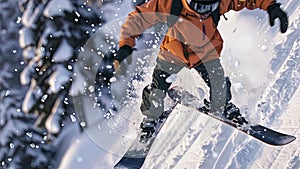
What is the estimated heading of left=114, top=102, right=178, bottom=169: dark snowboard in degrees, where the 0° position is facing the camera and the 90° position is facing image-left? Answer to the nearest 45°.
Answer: approximately 45°

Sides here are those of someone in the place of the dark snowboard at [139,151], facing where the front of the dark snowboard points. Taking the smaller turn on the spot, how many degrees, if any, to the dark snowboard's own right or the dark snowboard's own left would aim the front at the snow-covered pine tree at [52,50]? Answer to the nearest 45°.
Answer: approximately 90° to the dark snowboard's own right

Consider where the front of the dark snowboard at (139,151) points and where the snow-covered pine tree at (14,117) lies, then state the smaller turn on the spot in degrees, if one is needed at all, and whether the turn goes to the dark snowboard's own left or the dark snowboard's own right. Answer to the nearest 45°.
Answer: approximately 90° to the dark snowboard's own right

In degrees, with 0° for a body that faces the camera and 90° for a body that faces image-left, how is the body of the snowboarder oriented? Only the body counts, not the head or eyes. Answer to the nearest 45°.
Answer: approximately 0°

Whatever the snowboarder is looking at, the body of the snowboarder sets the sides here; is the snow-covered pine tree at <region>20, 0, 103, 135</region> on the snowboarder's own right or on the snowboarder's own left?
on the snowboarder's own right
